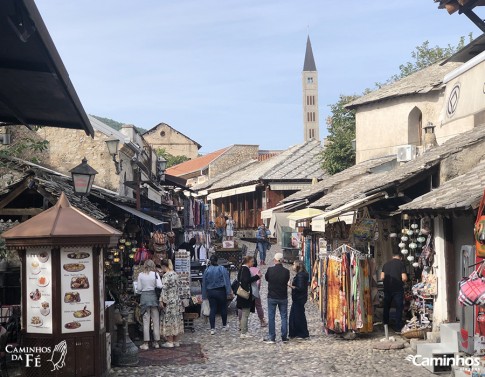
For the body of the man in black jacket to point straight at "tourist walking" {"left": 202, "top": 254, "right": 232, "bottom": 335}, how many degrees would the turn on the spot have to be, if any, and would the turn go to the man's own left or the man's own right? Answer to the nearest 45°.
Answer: approximately 45° to the man's own left

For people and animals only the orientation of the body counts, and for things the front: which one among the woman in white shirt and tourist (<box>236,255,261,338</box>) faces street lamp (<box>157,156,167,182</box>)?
the woman in white shirt

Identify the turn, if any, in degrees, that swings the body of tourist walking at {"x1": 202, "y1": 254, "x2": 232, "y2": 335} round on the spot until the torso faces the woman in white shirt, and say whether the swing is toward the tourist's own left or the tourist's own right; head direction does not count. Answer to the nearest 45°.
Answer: approximately 135° to the tourist's own left

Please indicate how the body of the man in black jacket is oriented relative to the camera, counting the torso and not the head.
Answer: away from the camera

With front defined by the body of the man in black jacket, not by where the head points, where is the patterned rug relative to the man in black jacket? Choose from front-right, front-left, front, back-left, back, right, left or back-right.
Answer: back-left

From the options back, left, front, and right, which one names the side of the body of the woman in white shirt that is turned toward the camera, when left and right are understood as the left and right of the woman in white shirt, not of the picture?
back

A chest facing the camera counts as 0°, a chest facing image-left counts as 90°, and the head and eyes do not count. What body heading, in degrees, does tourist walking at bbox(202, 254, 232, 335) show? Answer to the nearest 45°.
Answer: approximately 180°
